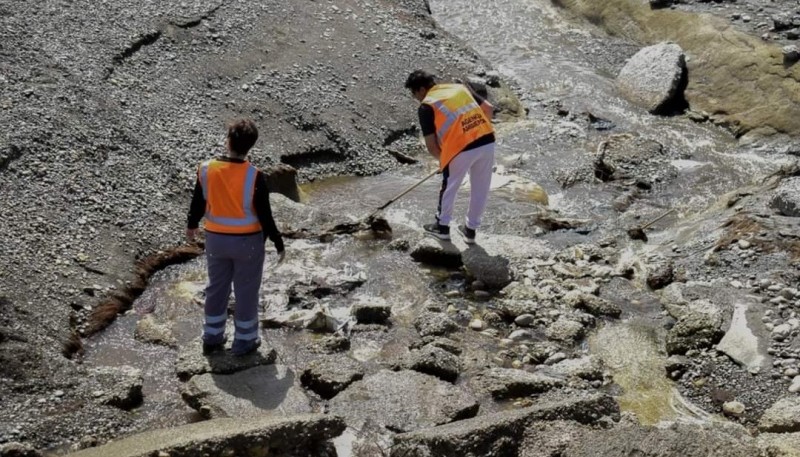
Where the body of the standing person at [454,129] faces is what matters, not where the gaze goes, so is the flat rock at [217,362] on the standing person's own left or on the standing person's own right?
on the standing person's own left

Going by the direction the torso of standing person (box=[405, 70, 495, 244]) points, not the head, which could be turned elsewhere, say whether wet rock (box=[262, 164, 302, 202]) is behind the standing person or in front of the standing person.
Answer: in front

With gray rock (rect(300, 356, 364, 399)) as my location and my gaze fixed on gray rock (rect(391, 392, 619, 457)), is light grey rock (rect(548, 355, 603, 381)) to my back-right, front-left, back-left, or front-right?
front-left

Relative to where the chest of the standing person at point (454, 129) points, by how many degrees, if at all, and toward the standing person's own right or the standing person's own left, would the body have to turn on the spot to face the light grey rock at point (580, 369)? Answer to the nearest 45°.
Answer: approximately 135° to the standing person's own left

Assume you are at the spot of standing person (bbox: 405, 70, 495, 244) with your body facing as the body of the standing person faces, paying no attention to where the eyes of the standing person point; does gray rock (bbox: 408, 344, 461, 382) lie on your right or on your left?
on your left

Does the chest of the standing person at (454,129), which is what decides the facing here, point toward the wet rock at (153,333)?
no

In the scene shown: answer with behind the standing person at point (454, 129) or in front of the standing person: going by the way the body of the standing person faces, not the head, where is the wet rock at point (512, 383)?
behind

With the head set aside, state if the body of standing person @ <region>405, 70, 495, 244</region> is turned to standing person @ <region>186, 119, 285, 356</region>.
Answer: no

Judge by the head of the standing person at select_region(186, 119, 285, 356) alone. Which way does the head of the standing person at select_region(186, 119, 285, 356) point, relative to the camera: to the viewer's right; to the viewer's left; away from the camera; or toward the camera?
away from the camera

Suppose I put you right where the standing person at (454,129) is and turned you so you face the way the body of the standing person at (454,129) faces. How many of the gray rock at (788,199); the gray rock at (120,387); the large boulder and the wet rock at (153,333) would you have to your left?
2

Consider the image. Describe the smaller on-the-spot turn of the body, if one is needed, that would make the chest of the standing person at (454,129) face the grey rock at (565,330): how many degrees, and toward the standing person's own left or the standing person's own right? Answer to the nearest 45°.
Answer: approximately 180°

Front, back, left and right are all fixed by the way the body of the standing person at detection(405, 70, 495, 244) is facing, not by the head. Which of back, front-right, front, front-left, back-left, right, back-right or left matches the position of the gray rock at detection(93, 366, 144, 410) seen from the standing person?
left

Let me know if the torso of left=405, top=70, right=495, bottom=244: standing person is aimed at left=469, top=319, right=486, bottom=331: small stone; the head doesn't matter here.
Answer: no

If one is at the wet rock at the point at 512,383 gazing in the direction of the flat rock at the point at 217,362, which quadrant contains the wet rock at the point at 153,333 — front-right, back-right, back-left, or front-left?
front-right

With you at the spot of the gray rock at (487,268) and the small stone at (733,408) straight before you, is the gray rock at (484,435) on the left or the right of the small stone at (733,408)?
right

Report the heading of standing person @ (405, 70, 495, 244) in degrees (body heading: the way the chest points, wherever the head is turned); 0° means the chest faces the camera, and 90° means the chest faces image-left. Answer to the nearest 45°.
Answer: approximately 135°

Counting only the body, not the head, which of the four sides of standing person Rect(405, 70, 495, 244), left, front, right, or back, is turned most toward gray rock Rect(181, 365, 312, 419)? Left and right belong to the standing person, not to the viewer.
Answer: left

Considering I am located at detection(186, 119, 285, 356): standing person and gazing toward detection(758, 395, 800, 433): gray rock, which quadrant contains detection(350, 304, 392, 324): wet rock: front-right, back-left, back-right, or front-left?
front-left
